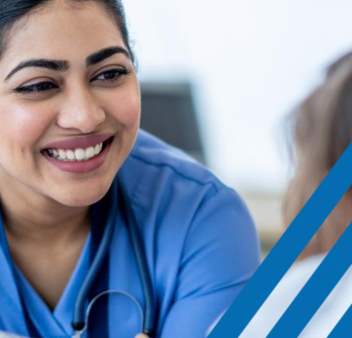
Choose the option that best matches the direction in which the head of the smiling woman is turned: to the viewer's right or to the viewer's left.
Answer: to the viewer's right

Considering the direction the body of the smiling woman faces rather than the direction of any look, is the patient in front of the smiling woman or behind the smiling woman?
in front

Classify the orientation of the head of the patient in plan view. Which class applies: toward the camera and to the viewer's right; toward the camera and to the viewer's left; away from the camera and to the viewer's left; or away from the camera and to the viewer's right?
away from the camera and to the viewer's left

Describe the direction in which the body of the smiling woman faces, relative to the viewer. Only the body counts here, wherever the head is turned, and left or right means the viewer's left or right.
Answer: facing the viewer
